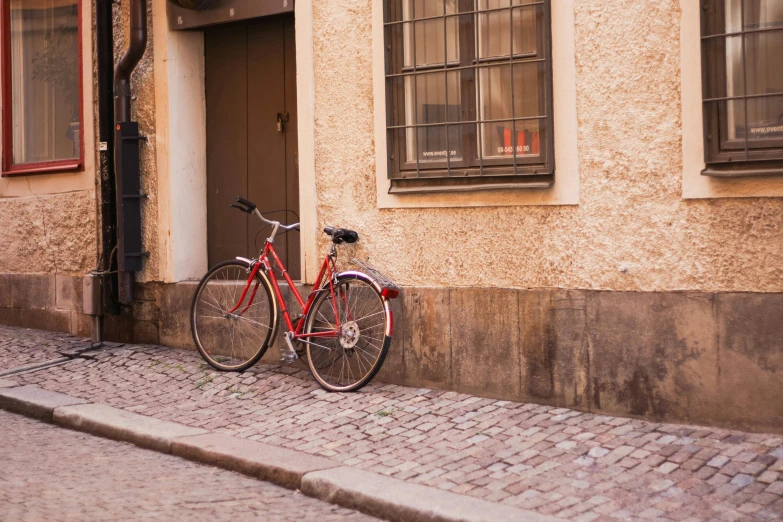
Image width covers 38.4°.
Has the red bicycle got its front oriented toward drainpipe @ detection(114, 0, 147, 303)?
yes

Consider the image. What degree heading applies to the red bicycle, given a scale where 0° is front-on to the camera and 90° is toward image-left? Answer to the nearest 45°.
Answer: approximately 135°

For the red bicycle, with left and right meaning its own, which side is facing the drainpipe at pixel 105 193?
front

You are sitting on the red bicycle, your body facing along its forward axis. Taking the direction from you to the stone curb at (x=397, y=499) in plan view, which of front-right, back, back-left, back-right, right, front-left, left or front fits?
back-left

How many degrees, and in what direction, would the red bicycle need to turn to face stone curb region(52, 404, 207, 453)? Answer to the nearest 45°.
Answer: approximately 90° to its left

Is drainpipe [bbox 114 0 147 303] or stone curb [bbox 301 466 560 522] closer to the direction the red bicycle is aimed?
the drainpipe

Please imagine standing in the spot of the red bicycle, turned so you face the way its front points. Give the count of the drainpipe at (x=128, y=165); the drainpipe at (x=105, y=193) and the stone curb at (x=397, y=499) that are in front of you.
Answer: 2
